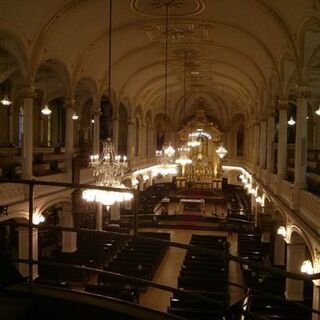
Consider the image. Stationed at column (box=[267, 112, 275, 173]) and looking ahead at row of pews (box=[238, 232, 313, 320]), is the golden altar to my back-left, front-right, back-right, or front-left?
back-right

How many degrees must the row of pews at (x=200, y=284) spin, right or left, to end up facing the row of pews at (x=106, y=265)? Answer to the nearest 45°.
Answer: approximately 45° to its left

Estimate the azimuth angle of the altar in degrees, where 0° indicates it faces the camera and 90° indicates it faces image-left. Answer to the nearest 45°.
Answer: approximately 0°

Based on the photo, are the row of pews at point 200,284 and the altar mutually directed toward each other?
yes

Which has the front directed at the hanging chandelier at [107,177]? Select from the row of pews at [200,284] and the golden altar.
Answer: the golden altar

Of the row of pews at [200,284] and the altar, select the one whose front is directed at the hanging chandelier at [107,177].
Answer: the altar

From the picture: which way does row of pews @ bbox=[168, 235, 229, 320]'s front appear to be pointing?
away from the camera

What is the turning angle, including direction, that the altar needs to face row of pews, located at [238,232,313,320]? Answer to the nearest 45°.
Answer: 0° — it already faces it
